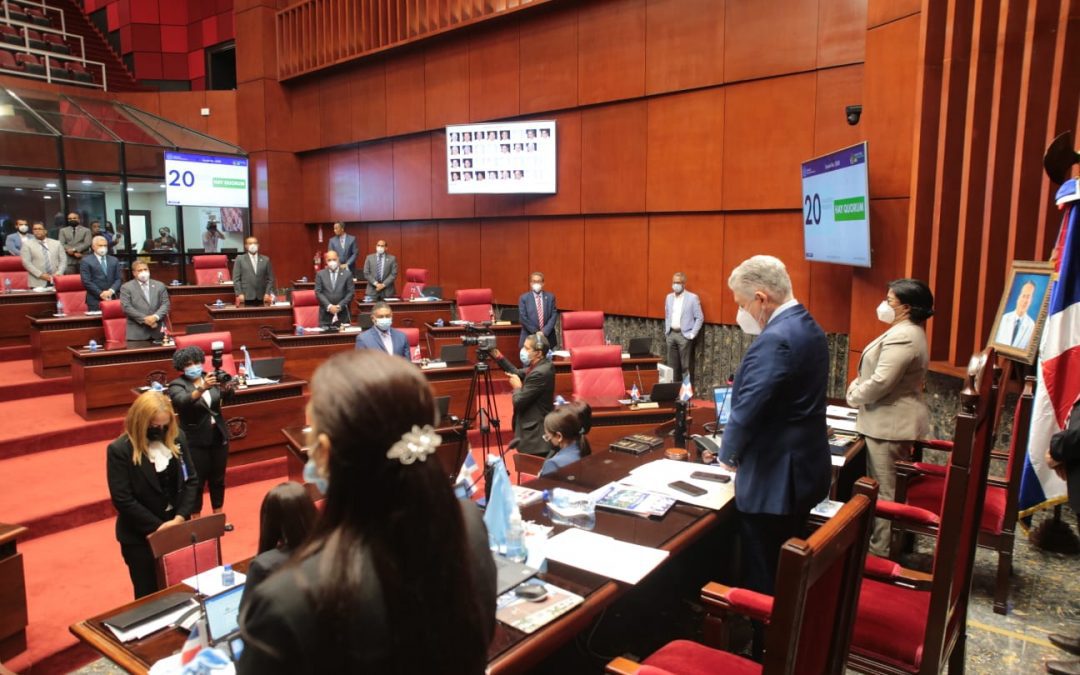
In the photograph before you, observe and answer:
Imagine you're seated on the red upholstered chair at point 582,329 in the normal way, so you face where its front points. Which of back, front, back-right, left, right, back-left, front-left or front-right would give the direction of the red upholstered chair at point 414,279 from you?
back-right

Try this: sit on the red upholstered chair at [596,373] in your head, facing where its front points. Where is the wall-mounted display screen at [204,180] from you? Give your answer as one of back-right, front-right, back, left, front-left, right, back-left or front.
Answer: back-right

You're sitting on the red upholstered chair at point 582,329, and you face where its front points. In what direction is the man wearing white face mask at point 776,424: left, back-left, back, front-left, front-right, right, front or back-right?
front

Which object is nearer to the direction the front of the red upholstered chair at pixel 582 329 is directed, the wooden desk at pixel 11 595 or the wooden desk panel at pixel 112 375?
the wooden desk

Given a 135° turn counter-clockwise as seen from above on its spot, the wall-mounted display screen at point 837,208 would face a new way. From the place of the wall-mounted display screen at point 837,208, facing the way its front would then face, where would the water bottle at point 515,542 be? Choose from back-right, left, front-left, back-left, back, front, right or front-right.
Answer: right

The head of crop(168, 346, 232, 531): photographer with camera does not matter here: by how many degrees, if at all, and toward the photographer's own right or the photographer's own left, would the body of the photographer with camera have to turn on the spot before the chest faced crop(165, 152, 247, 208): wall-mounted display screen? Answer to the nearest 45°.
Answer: approximately 135° to the photographer's own left

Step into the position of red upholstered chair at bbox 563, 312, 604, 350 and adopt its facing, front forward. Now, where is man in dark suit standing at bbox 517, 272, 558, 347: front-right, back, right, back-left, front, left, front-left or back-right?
back-right

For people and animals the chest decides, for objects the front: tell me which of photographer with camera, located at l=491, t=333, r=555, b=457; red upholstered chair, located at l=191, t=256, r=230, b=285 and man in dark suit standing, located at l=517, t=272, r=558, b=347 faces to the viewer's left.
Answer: the photographer with camera

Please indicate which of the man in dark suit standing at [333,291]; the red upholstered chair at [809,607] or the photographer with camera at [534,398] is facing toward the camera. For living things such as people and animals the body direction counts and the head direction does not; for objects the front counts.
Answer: the man in dark suit standing

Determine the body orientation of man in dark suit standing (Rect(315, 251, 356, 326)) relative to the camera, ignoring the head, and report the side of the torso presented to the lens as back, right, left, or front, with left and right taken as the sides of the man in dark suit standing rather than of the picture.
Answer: front

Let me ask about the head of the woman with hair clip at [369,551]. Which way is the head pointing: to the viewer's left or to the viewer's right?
to the viewer's left

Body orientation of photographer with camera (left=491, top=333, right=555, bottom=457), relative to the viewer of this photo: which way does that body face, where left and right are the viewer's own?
facing to the left of the viewer

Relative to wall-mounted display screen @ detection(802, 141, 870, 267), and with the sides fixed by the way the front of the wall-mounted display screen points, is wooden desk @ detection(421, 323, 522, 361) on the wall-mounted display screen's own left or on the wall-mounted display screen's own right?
on the wall-mounted display screen's own right

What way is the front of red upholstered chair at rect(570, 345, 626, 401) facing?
toward the camera

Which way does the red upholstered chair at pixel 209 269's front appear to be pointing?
toward the camera

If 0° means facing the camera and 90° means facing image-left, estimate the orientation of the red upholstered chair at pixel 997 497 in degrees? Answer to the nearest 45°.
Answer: approximately 90°

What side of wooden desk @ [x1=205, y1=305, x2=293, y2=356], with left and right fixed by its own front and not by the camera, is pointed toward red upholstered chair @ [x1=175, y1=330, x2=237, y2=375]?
front

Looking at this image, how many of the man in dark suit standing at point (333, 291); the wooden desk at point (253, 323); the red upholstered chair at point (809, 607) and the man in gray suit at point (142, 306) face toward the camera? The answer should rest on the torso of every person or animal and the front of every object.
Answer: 3

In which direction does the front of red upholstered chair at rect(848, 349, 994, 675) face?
to the viewer's left

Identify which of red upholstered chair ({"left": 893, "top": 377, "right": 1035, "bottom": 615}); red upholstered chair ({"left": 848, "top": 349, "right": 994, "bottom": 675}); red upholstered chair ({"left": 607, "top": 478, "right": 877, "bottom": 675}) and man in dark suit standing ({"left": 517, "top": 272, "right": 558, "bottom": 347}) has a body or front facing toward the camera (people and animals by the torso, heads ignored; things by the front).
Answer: the man in dark suit standing

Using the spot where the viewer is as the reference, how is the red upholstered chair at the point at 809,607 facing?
facing away from the viewer and to the left of the viewer
